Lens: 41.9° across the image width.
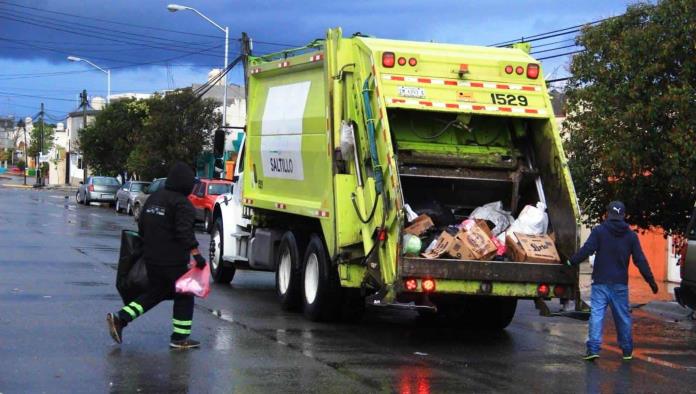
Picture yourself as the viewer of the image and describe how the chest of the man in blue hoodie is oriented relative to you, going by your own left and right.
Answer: facing away from the viewer

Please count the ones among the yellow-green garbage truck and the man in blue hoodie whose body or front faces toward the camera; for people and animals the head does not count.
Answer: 0

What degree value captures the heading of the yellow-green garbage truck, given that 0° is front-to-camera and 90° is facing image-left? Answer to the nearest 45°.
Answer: approximately 135°

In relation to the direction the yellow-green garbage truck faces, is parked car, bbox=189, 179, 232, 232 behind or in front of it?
in front

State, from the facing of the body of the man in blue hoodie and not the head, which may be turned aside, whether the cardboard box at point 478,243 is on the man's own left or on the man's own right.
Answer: on the man's own left

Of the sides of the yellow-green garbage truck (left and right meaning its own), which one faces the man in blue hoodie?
back

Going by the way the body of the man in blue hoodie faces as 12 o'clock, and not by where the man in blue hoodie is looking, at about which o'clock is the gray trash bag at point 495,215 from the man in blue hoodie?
The gray trash bag is roughly at 10 o'clock from the man in blue hoodie.
